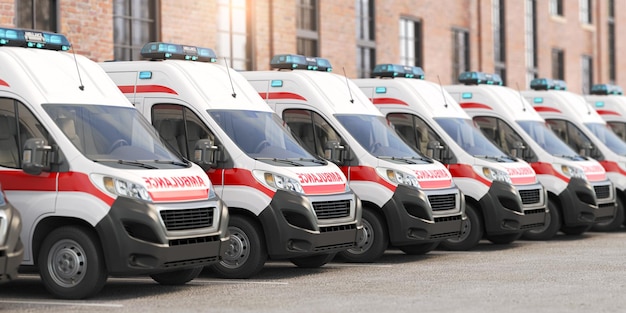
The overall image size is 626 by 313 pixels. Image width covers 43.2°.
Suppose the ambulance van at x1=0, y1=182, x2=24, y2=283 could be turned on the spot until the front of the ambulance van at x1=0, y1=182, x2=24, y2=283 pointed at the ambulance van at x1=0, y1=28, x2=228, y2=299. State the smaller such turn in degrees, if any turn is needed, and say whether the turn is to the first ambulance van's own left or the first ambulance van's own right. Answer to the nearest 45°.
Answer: approximately 90° to the first ambulance van's own left

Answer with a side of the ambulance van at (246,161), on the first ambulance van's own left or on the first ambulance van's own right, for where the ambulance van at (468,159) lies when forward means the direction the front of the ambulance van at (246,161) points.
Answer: on the first ambulance van's own left

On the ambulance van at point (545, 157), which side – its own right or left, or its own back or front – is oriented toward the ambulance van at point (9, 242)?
right

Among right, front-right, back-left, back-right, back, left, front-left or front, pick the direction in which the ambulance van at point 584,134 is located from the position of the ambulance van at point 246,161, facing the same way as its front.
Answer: left

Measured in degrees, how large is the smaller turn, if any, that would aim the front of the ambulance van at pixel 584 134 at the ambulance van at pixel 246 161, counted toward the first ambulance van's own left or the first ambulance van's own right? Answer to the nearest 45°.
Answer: approximately 90° to the first ambulance van's own right

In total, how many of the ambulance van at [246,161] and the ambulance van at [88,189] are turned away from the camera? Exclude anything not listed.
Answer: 0

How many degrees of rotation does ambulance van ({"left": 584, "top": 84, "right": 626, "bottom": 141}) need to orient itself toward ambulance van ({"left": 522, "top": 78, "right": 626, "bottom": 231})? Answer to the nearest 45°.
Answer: approximately 45° to its right

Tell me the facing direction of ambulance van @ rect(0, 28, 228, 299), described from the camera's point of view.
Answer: facing the viewer and to the right of the viewer

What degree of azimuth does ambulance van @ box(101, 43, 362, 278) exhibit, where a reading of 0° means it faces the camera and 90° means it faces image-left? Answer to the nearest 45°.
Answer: approximately 315°

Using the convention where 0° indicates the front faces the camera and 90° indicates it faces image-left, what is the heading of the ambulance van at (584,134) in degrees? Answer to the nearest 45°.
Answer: approximately 315°

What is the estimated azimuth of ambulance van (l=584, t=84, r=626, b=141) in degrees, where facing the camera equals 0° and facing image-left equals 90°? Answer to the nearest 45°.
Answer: approximately 315°

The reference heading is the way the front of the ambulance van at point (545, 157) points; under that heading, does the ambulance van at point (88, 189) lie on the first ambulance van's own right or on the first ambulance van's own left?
on the first ambulance van's own right

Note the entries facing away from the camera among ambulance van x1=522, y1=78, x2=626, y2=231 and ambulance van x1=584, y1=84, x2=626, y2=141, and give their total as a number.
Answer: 0

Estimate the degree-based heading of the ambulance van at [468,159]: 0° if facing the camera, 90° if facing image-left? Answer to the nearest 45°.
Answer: approximately 315°

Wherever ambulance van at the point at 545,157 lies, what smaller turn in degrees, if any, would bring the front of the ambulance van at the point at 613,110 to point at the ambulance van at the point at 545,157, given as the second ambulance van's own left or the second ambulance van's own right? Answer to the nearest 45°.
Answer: approximately 45° to the second ambulance van's own right
